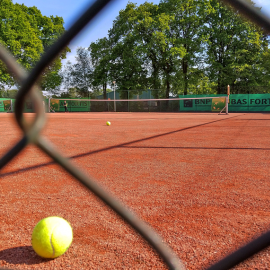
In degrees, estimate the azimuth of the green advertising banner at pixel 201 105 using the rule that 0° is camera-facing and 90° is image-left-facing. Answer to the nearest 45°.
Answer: approximately 0°

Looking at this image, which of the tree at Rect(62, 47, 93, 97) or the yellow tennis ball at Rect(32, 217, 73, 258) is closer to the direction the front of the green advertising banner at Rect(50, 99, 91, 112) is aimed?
the yellow tennis ball

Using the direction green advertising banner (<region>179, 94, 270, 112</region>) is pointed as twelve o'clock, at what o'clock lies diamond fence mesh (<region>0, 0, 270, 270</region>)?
The diamond fence mesh is roughly at 12 o'clock from the green advertising banner.

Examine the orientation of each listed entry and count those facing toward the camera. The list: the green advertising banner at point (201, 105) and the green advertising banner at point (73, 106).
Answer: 2

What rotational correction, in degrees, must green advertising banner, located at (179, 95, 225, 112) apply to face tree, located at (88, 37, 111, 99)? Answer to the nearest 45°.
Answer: approximately 90° to its right

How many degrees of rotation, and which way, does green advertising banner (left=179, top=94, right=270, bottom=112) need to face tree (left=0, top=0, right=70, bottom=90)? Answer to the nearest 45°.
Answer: approximately 90° to its right

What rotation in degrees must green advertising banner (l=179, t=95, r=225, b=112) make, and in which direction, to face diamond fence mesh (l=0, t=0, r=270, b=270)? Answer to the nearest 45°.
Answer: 0° — it already faces it

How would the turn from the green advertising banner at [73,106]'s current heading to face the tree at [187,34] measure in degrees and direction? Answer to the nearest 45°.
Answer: approximately 90° to its left
